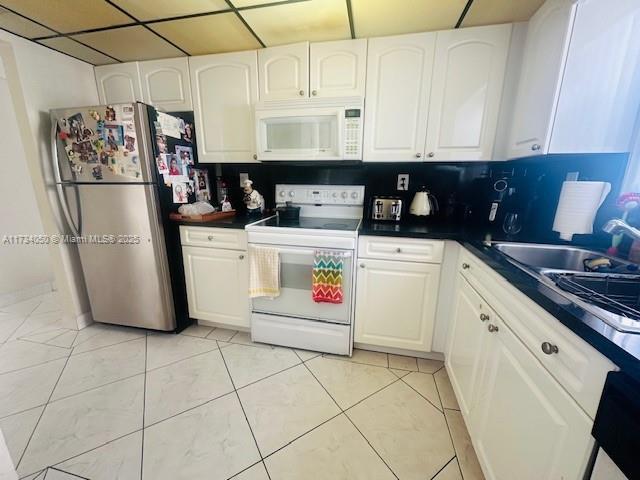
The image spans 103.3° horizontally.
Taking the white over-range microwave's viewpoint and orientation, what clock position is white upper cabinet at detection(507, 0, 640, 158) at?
The white upper cabinet is roughly at 10 o'clock from the white over-range microwave.

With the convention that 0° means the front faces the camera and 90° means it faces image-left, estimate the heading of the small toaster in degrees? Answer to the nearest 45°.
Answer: approximately 0°

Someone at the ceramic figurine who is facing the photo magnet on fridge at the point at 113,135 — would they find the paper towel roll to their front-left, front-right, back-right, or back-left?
back-left

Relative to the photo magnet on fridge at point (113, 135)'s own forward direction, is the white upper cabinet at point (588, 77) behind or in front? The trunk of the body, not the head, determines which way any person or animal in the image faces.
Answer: in front

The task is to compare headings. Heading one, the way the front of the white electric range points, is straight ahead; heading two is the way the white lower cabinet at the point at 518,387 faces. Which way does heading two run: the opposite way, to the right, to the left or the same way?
to the right

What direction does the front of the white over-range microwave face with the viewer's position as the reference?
facing the viewer

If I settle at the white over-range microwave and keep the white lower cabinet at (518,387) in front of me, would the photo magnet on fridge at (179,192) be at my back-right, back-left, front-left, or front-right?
back-right

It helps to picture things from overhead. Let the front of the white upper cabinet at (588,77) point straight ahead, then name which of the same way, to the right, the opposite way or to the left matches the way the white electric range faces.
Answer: to the left

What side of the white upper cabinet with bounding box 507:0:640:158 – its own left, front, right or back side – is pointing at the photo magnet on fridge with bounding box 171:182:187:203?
front

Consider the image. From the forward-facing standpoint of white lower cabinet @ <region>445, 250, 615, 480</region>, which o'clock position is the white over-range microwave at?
The white over-range microwave is roughly at 2 o'clock from the white lower cabinet.

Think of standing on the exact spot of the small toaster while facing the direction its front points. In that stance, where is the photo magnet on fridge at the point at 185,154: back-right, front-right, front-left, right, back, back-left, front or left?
right

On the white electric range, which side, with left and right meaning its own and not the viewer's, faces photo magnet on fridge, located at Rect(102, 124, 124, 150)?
right
